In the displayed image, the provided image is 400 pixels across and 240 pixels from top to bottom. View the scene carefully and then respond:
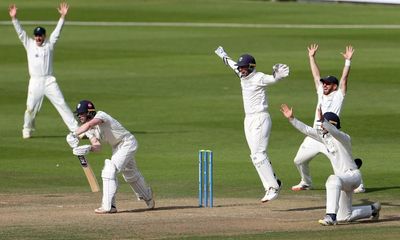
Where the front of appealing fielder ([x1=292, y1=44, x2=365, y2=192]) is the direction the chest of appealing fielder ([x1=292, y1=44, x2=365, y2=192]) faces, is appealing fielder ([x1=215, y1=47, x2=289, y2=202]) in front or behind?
in front

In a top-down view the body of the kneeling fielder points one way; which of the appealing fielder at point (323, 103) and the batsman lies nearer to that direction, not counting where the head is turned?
the batsman

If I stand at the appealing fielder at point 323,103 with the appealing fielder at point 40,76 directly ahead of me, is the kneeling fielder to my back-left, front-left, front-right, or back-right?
back-left

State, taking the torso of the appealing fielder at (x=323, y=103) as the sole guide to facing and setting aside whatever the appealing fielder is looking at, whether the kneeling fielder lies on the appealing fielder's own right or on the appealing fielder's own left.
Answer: on the appealing fielder's own left

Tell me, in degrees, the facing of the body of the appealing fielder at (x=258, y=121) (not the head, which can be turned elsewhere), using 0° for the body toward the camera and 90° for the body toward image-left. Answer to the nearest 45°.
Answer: approximately 45°

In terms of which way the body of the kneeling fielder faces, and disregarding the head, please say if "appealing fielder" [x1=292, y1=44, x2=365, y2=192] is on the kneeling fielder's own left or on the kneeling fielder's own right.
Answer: on the kneeling fielder's own right

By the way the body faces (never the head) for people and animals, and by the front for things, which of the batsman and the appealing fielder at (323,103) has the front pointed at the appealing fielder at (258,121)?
the appealing fielder at (323,103)

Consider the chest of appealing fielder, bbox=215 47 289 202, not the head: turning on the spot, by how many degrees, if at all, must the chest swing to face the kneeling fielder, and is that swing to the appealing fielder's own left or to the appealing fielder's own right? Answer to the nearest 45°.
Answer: approximately 90° to the appealing fielder's own left

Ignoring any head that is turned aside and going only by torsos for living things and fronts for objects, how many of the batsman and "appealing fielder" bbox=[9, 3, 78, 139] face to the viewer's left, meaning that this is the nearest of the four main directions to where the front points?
1

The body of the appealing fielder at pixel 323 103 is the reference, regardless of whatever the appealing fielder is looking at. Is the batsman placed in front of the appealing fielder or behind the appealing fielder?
in front

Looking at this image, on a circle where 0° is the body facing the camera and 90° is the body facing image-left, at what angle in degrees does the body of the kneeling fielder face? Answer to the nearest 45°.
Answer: approximately 45°
